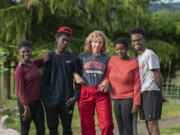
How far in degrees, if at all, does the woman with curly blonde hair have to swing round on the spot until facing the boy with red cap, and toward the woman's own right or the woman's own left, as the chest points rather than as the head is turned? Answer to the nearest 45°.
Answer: approximately 90° to the woman's own right

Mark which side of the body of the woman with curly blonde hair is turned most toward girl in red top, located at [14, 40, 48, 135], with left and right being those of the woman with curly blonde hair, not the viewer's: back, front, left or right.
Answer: right

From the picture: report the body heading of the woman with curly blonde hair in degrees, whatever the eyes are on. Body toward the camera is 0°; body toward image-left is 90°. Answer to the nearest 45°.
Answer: approximately 0°

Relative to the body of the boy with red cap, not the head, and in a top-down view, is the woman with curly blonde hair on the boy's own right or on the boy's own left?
on the boy's own left

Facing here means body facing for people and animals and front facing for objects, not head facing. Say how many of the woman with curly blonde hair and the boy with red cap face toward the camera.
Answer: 2

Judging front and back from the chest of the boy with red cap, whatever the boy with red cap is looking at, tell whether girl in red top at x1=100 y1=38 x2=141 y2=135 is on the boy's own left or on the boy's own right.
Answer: on the boy's own left
